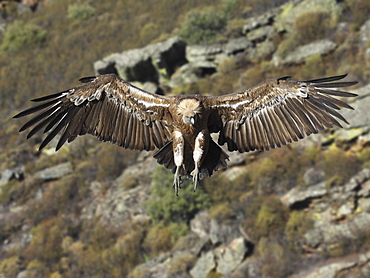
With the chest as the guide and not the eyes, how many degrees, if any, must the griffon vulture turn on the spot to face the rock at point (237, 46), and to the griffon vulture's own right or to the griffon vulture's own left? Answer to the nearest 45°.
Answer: approximately 180°

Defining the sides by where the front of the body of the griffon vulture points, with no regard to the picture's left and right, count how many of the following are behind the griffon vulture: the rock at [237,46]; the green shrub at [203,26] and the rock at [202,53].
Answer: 3

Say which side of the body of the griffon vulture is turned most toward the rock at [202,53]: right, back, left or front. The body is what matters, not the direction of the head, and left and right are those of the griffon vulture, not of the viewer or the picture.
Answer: back

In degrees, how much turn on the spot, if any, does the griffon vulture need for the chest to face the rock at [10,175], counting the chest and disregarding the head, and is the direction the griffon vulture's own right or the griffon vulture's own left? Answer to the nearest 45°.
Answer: approximately 135° to the griffon vulture's own right

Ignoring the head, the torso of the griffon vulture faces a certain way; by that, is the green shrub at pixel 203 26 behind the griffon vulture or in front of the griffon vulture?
behind

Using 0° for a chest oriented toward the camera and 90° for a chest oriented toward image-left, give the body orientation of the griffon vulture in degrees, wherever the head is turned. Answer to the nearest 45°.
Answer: approximately 0°

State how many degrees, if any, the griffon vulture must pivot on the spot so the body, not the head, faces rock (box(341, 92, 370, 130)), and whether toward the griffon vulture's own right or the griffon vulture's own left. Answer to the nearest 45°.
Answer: approximately 135° to the griffon vulture's own left

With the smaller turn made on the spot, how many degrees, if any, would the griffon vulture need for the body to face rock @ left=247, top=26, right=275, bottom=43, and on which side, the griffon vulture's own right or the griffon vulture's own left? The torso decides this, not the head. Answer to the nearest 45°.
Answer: approximately 180°
